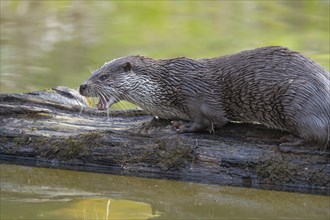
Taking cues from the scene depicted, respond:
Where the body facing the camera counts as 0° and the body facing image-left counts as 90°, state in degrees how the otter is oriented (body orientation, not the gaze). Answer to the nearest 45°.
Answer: approximately 90°
